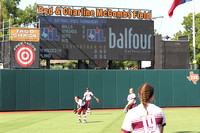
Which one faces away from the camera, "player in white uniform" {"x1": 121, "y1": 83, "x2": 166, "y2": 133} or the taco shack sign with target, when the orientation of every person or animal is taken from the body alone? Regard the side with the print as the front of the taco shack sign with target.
the player in white uniform

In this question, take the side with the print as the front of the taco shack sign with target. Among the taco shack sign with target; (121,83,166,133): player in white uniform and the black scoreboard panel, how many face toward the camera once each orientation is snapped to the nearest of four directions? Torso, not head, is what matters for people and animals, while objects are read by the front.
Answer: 2

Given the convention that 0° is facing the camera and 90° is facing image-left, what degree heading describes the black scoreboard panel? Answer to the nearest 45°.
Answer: approximately 0°

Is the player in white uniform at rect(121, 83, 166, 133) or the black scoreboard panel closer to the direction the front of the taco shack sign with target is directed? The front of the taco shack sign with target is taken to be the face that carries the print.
the player in white uniform

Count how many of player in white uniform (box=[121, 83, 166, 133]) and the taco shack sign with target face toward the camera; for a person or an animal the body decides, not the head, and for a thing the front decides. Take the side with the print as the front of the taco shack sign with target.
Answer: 1

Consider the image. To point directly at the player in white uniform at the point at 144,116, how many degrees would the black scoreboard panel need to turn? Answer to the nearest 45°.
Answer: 0° — it already faces them

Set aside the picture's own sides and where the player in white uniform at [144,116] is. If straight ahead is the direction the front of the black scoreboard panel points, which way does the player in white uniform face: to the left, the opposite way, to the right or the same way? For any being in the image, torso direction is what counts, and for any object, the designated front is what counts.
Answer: the opposite way

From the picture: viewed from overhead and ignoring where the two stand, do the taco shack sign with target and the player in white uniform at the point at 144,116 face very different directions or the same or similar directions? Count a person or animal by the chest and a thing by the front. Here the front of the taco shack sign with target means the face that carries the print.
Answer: very different directions

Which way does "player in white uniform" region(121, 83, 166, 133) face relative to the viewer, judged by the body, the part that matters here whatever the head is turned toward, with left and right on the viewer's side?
facing away from the viewer

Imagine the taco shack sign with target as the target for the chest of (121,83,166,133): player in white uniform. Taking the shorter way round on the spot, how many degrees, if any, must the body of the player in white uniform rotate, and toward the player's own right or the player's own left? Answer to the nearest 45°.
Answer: approximately 45° to the player's own left
